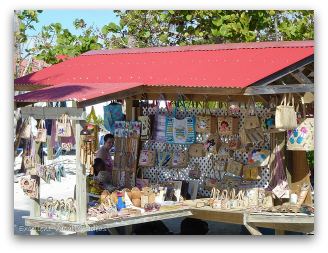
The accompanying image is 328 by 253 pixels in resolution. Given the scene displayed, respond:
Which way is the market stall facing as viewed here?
toward the camera

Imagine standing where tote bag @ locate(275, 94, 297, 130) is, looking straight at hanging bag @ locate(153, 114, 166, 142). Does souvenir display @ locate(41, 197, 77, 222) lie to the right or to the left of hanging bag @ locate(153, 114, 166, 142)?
left

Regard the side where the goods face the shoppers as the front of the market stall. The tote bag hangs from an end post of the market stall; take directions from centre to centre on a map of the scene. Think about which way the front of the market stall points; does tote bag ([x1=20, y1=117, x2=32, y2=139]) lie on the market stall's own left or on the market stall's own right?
on the market stall's own right

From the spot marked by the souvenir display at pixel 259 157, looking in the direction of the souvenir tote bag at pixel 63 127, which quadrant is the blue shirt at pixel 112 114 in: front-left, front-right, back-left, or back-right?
front-right

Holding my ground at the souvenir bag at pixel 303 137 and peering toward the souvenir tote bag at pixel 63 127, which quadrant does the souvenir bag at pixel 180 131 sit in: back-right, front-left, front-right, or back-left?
front-right
